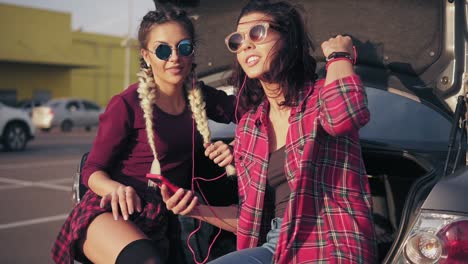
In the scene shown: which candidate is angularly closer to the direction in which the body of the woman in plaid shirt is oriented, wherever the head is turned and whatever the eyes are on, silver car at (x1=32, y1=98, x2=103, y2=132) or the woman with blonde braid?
the woman with blonde braid

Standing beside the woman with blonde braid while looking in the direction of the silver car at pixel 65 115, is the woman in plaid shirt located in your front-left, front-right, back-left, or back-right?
back-right

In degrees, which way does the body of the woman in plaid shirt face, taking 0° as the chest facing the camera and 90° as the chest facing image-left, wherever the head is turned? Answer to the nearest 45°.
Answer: approximately 45°

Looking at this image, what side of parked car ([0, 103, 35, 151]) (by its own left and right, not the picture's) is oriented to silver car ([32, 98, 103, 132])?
left

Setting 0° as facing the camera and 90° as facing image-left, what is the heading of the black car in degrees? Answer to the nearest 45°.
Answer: approximately 180°
